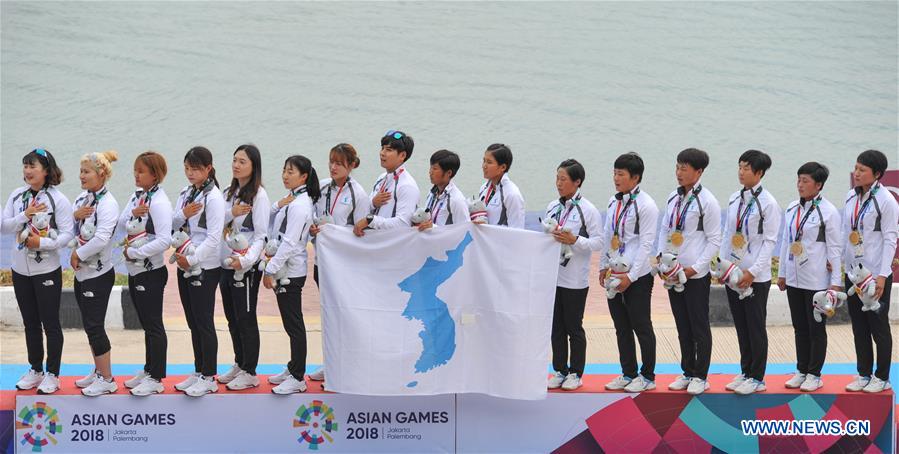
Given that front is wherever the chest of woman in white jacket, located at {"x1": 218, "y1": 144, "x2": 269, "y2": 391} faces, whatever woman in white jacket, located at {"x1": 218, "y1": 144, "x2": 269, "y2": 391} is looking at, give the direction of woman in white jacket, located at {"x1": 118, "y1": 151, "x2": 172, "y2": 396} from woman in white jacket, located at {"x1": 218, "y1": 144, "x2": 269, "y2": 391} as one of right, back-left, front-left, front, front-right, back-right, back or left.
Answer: front-right

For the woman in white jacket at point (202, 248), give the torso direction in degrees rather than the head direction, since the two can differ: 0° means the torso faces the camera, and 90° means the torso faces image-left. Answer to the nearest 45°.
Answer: approximately 45°

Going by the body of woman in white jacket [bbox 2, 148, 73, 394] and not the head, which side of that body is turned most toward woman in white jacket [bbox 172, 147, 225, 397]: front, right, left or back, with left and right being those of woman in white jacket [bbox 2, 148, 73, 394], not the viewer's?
left

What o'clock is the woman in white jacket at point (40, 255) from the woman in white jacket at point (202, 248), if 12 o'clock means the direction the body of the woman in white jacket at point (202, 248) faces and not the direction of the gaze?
the woman in white jacket at point (40, 255) is roughly at 2 o'clock from the woman in white jacket at point (202, 248).

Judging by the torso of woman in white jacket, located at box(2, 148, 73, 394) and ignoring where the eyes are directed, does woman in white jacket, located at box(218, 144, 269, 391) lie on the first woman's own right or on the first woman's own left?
on the first woman's own left

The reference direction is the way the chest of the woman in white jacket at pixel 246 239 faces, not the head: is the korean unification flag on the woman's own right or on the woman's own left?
on the woman's own left

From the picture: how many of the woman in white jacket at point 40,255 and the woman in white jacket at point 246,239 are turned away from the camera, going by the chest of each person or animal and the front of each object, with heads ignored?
0

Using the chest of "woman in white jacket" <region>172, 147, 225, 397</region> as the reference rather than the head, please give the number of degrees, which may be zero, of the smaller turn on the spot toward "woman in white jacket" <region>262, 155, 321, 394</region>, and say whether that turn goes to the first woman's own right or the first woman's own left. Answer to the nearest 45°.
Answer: approximately 135° to the first woman's own left

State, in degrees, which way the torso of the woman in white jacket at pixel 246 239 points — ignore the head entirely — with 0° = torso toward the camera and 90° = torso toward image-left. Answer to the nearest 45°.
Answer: approximately 45°
